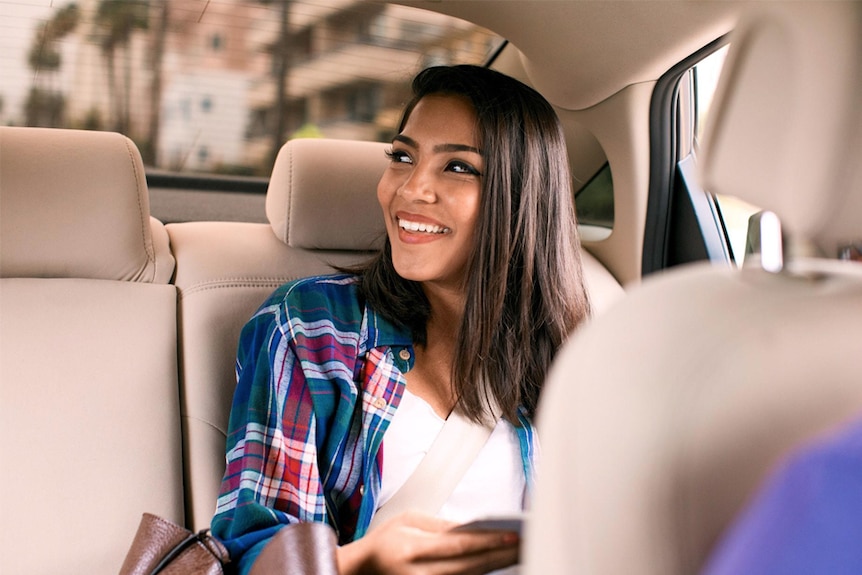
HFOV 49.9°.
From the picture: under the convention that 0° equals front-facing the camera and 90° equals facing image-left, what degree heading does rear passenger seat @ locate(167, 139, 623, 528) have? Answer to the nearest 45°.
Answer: approximately 0°

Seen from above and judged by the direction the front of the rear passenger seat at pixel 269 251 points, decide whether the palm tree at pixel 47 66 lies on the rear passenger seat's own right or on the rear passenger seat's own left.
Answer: on the rear passenger seat's own right

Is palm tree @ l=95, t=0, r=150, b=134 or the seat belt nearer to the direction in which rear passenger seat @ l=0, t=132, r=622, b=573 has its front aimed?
the seat belt

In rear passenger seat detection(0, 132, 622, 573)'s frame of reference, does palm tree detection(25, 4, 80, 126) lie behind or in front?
behind
